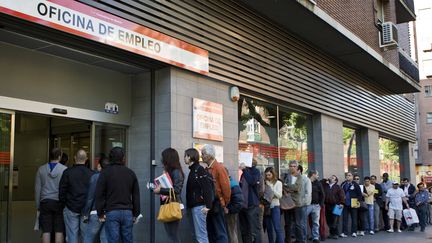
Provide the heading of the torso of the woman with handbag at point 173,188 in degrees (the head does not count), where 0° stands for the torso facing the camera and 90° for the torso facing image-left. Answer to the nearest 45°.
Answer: approximately 90°

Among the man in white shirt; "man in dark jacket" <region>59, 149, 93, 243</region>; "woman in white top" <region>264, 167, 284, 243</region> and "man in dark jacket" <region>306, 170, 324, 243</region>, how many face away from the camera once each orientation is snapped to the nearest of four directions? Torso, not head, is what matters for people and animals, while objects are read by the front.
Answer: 1

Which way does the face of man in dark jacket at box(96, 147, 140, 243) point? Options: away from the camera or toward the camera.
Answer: away from the camera

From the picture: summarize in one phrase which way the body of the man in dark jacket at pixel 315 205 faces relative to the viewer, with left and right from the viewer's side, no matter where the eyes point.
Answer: facing to the left of the viewer

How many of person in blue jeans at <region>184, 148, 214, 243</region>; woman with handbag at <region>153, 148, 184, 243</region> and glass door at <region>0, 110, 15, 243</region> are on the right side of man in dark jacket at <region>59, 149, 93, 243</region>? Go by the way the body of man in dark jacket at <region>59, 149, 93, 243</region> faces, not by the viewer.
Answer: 2

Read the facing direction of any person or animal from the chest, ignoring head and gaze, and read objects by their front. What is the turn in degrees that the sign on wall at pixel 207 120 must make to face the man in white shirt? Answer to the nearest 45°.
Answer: approximately 90° to its left

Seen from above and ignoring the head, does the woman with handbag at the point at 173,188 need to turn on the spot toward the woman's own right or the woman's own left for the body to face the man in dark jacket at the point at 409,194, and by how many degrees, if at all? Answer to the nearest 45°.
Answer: approximately 135° to the woman's own right

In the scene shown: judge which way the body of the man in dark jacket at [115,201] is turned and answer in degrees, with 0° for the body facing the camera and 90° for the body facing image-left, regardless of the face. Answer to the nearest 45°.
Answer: approximately 180°

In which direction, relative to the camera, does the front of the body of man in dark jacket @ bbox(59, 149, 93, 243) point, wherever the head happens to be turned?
away from the camera

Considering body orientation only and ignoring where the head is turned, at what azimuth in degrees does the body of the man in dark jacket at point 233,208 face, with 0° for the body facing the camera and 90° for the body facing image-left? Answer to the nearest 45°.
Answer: approximately 90°

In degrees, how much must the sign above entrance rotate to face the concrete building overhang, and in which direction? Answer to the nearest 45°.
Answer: approximately 90° to its left

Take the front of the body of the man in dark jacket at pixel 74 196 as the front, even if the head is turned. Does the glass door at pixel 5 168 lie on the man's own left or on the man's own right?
on the man's own left
